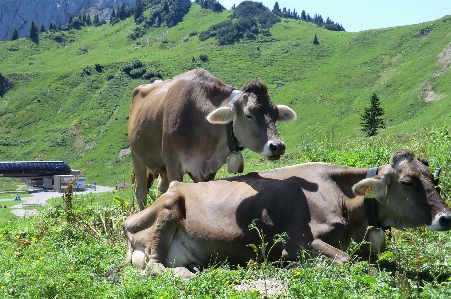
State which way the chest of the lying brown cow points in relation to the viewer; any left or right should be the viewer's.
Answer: facing to the right of the viewer

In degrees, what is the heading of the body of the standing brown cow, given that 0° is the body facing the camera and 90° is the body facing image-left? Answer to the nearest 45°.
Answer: approximately 315°

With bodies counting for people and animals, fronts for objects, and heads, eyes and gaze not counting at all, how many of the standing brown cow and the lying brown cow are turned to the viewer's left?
0

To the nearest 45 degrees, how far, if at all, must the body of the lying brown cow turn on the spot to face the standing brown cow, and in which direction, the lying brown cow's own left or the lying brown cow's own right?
approximately 135° to the lying brown cow's own left
